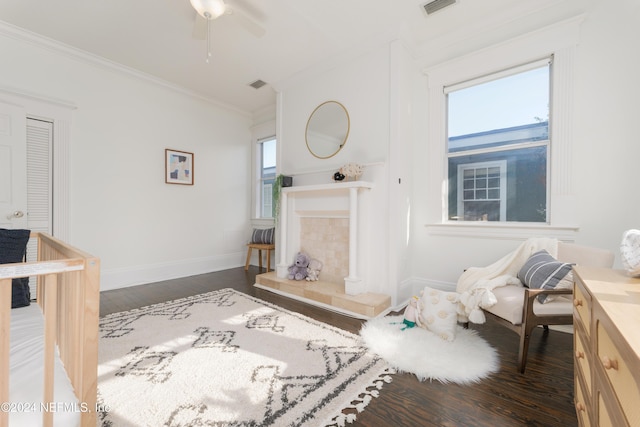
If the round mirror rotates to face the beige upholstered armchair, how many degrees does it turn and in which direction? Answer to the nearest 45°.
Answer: approximately 90° to its left

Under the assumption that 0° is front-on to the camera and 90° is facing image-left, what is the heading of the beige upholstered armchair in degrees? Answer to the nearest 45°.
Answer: approximately 45°

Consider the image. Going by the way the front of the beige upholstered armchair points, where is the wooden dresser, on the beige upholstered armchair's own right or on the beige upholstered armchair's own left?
on the beige upholstered armchair's own left

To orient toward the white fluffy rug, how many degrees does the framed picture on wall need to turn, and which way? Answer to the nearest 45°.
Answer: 0° — it already faces it

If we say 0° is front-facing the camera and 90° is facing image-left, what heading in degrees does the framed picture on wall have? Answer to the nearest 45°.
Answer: approximately 315°

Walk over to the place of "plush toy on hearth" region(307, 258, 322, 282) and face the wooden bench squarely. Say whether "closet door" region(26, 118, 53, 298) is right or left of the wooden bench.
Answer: left

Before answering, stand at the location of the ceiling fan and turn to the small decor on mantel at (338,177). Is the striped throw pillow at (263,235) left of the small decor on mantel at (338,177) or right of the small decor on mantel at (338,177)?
left

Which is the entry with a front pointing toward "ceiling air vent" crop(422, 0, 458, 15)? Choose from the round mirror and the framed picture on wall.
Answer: the framed picture on wall

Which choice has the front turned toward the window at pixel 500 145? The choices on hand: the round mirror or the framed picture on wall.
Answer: the framed picture on wall

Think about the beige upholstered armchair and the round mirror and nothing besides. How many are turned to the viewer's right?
0

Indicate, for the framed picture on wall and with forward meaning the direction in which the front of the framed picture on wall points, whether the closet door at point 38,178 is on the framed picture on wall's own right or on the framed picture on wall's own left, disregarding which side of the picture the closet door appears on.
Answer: on the framed picture on wall's own right

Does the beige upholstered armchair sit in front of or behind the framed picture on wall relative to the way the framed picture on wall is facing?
in front
